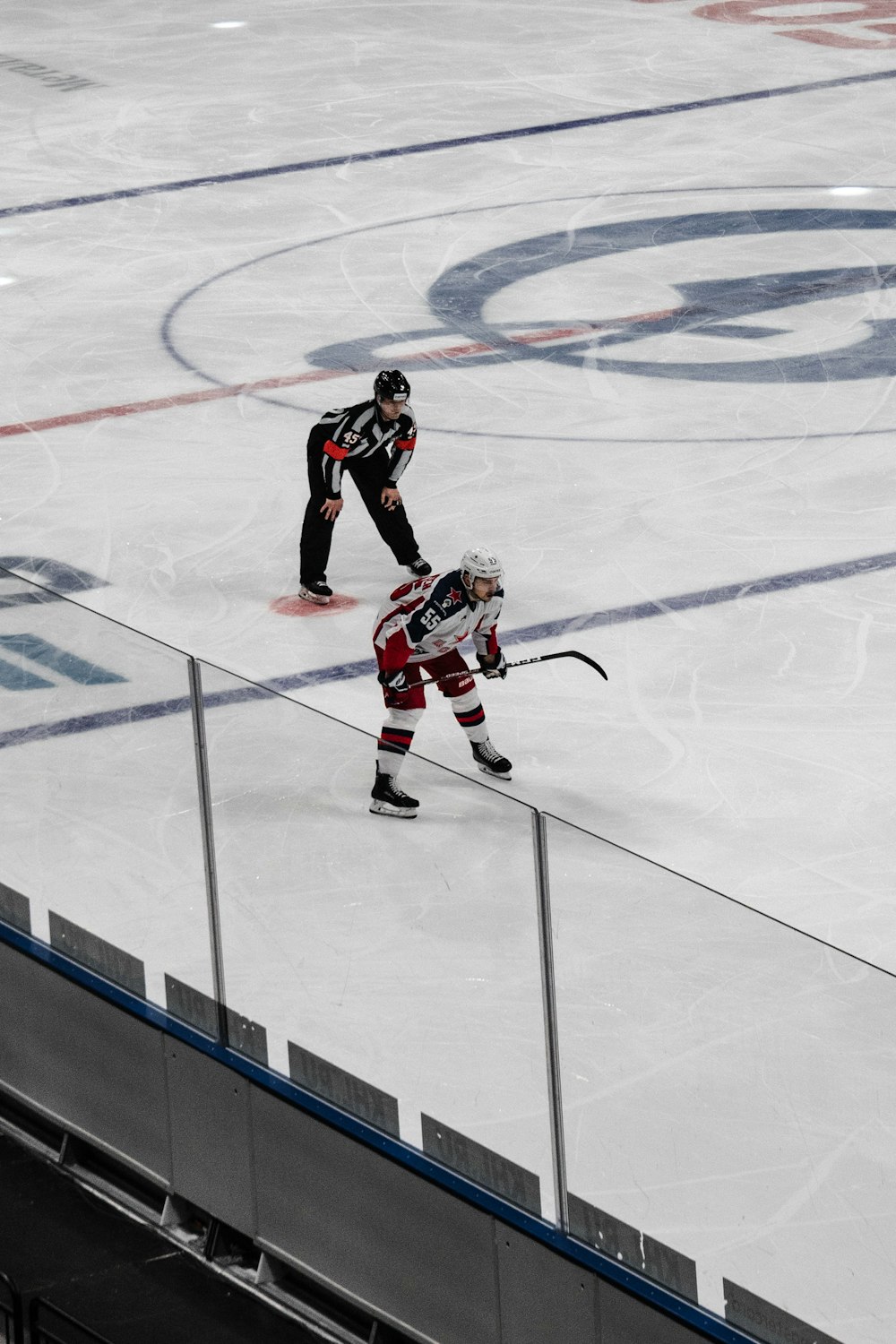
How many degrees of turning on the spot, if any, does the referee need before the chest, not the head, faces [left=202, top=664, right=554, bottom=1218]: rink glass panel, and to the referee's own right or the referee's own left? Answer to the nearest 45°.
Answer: approximately 45° to the referee's own right

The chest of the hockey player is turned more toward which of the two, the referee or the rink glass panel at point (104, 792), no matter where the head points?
the rink glass panel

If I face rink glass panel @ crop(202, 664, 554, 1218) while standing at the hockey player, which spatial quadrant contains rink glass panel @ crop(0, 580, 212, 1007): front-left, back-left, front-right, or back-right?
front-right

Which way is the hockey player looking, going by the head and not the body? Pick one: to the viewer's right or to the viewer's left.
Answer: to the viewer's right

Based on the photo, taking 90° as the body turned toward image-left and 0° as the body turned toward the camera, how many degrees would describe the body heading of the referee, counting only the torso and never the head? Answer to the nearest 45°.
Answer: approximately 315°

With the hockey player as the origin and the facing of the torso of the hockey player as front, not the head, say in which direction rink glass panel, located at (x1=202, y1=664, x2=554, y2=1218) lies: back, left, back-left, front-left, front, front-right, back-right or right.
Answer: front-right

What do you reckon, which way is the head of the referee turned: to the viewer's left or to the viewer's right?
to the viewer's right

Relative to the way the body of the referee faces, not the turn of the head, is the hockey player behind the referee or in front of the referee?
in front

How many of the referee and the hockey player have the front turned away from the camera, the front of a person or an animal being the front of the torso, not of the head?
0

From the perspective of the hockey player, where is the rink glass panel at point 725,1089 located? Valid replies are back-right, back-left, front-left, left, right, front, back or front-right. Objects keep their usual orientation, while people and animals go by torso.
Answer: front-right

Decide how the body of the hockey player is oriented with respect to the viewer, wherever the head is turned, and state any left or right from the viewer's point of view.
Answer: facing the viewer and to the right of the viewer
